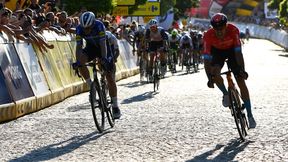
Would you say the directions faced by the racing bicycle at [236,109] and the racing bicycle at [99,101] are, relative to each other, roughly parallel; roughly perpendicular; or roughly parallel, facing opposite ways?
roughly parallel

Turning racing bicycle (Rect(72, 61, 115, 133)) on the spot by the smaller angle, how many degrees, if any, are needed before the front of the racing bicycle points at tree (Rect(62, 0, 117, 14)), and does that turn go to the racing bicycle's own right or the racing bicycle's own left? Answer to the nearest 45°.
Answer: approximately 180°

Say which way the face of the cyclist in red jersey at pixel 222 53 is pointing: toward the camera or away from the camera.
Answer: toward the camera

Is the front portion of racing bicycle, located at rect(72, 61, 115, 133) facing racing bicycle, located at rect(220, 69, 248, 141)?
no

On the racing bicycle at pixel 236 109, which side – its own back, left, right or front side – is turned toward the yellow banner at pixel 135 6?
back

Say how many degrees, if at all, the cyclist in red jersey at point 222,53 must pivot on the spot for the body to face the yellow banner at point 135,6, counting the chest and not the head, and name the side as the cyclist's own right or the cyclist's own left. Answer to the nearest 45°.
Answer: approximately 180°

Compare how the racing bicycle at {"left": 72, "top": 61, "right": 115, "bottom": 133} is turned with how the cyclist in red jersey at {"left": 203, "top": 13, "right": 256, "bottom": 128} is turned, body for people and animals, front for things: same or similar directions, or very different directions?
same or similar directions

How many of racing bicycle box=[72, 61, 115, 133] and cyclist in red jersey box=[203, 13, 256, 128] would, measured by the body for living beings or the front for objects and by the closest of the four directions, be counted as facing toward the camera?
2

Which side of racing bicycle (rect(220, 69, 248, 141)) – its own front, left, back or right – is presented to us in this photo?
front

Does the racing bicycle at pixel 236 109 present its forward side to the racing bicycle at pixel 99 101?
no

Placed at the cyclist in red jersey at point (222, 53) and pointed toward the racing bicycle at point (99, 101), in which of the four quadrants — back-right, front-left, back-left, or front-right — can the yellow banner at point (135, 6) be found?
front-right

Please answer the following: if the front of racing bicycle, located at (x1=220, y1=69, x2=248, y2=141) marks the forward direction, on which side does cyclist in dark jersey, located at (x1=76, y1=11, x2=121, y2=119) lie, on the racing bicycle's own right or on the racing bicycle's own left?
on the racing bicycle's own right
